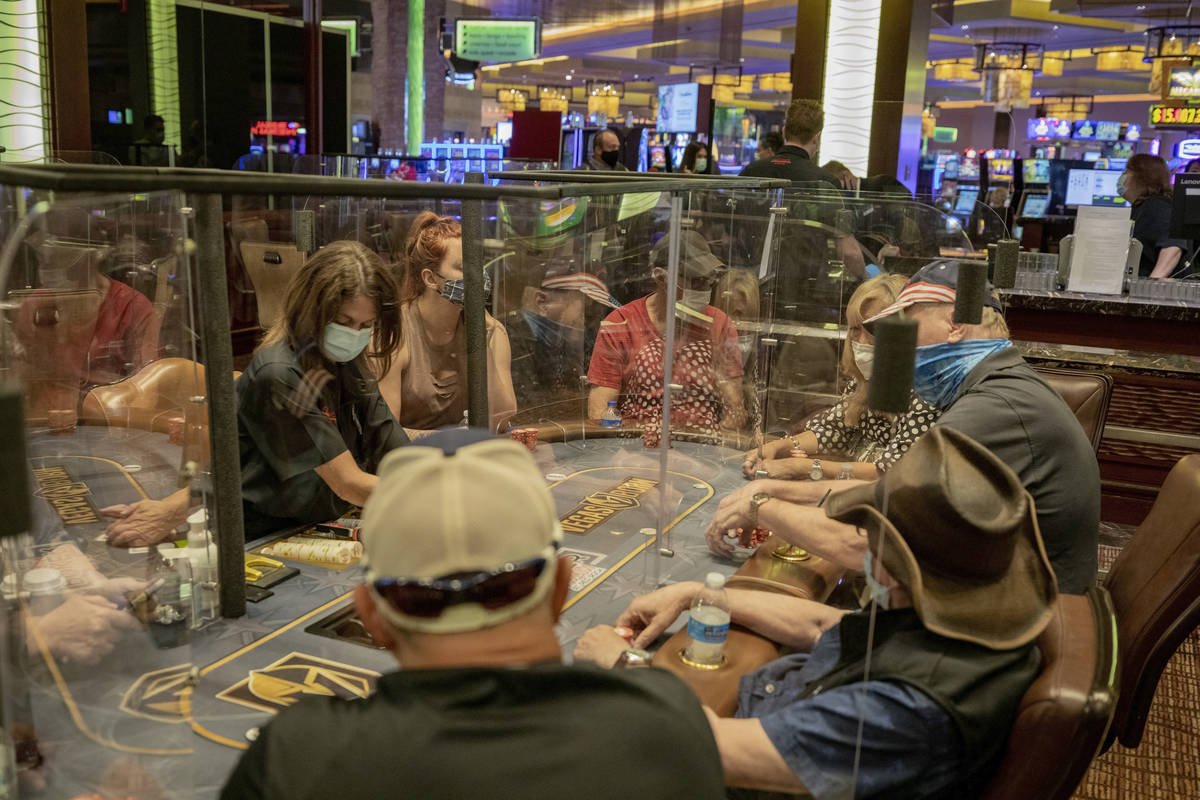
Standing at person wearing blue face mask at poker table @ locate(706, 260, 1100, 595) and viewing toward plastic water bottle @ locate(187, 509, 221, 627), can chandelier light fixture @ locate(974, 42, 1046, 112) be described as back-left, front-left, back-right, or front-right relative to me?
back-right

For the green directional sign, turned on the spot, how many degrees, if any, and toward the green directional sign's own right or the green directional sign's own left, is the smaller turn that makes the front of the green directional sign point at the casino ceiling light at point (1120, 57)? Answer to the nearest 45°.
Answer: approximately 90° to the green directional sign's own left

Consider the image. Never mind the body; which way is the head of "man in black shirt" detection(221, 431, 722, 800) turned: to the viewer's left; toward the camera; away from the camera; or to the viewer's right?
away from the camera

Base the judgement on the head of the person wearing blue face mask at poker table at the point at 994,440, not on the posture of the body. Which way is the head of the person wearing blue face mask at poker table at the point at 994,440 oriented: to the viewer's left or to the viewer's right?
to the viewer's left

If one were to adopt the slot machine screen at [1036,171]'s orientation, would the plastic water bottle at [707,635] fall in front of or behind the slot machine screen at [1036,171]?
in front

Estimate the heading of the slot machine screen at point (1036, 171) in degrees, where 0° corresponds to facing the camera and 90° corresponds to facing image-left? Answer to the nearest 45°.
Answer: approximately 0°

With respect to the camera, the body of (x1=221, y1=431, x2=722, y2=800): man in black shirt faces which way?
away from the camera

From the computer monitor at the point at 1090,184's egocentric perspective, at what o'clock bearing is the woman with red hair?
The woman with red hair is roughly at 12 o'clock from the computer monitor.

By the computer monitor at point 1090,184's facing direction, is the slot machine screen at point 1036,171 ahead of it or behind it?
behind
